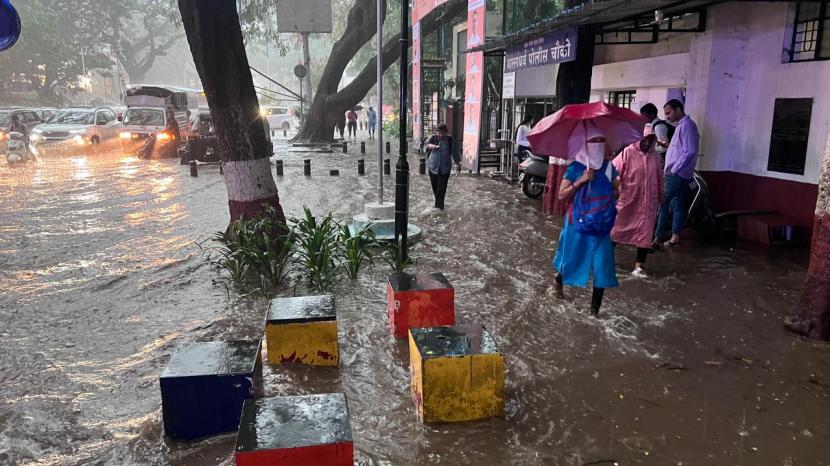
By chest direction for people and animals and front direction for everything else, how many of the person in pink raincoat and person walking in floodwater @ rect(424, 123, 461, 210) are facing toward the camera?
2

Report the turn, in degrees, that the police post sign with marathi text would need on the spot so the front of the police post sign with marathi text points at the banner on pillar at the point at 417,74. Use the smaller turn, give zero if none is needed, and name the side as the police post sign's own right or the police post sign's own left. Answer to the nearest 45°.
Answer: approximately 135° to the police post sign's own right

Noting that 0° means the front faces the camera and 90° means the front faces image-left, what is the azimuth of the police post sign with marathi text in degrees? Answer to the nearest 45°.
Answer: approximately 45°

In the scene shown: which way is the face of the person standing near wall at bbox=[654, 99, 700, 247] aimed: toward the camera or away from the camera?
toward the camera

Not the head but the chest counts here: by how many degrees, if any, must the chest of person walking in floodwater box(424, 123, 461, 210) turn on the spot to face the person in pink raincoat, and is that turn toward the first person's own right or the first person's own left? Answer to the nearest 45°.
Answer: approximately 45° to the first person's own left

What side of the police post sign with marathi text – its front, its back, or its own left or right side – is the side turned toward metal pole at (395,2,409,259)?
front

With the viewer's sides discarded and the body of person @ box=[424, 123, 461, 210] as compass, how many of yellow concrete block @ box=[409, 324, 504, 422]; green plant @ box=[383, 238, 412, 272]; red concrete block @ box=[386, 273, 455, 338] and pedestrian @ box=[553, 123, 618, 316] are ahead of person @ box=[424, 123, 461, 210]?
4

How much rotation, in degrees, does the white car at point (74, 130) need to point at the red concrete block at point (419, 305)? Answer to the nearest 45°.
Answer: approximately 45° to its left

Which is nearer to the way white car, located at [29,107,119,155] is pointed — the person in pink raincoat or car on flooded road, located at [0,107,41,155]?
the person in pink raincoat

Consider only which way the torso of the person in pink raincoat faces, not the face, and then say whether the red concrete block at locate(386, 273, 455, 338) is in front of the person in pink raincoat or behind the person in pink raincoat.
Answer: in front

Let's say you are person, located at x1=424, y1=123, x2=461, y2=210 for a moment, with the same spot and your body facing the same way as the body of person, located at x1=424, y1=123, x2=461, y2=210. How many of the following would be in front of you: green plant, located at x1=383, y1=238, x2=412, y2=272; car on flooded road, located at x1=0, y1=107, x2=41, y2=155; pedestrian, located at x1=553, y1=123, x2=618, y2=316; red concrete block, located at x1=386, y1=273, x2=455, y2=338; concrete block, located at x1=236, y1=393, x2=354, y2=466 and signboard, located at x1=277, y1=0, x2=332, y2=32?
4

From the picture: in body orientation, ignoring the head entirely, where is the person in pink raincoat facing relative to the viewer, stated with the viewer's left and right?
facing the viewer

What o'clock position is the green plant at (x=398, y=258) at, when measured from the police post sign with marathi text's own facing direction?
The green plant is roughly at 11 o'clock from the police post sign with marathi text.

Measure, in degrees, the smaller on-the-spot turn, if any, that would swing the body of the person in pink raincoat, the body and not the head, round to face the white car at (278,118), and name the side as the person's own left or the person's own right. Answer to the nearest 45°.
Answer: approximately 135° to the person's own right

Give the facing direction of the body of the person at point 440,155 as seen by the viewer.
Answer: toward the camera

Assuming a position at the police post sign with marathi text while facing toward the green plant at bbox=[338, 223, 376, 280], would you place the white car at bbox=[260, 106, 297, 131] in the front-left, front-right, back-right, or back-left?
back-right
